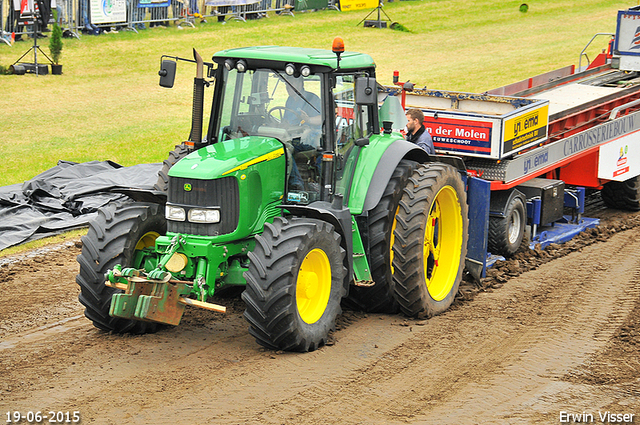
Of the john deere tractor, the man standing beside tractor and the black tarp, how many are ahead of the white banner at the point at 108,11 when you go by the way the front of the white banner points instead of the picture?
3

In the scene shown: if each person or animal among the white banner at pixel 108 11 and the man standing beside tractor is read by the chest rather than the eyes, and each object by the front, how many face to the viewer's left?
1

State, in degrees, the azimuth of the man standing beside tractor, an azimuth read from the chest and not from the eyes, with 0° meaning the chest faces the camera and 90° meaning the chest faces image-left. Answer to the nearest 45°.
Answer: approximately 90°

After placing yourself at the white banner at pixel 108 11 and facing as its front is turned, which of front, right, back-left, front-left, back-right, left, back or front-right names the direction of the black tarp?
front

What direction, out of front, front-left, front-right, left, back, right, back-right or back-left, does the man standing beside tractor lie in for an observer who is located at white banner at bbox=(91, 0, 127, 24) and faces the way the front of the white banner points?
front

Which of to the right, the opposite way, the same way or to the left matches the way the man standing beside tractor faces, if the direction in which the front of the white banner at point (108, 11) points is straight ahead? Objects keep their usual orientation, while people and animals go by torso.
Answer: to the right

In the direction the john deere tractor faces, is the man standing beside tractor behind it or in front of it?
behind

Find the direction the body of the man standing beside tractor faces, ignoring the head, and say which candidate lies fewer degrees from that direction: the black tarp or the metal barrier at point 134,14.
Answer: the black tarp

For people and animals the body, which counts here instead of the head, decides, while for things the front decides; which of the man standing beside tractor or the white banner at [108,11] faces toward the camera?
the white banner

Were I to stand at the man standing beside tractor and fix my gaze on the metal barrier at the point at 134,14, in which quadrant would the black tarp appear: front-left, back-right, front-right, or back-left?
front-left

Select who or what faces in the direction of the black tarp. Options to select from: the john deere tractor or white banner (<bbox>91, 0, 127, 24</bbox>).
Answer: the white banner

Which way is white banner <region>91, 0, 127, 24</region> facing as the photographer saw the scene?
facing the viewer

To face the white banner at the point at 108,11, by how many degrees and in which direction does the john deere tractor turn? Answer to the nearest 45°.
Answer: approximately 135° to its right

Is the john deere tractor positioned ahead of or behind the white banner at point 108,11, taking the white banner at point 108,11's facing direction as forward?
ahead
